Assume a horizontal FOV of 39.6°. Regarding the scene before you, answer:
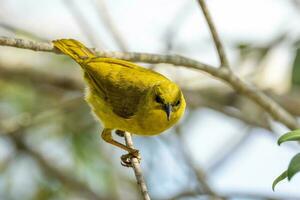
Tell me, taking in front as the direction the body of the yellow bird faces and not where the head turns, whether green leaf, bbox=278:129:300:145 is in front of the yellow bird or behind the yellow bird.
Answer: in front

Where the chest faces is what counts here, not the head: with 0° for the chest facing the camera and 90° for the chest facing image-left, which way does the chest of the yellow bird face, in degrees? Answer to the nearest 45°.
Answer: approximately 315°

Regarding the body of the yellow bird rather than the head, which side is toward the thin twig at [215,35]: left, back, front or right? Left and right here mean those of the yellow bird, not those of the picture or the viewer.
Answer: front

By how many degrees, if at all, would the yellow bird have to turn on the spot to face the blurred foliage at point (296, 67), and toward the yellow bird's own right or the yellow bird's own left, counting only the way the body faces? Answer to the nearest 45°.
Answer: approximately 45° to the yellow bird's own left

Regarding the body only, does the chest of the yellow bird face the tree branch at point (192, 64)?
no
